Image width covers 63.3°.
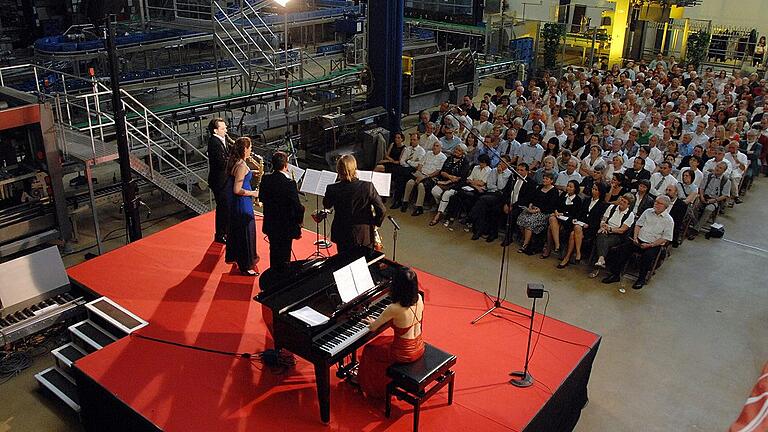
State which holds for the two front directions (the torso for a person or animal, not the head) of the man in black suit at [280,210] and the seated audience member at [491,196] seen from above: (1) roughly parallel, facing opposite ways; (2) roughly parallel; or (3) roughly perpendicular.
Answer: roughly parallel, facing opposite ways

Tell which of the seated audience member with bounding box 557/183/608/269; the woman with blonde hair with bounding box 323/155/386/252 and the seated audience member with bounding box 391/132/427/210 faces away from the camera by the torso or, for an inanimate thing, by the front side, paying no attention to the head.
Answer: the woman with blonde hair

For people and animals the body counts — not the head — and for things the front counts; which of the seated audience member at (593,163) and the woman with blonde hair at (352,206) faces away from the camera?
the woman with blonde hair

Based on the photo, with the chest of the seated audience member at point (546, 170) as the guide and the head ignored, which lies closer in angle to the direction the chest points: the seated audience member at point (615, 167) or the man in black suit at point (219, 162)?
the man in black suit

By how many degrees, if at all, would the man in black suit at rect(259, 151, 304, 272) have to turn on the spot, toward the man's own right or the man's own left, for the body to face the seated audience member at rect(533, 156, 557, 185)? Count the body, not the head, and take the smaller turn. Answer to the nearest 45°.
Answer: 0° — they already face them

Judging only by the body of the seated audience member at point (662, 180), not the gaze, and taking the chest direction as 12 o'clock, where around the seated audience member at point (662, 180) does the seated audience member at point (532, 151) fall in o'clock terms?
the seated audience member at point (532, 151) is roughly at 2 o'clock from the seated audience member at point (662, 180).

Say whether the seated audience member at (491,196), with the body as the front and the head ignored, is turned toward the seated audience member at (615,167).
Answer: no

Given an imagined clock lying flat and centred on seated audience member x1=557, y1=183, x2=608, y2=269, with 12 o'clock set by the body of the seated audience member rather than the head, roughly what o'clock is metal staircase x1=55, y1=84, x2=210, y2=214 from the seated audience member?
The metal staircase is roughly at 1 o'clock from the seated audience member.

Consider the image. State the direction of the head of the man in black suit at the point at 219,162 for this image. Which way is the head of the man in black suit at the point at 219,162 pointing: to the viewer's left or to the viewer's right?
to the viewer's right

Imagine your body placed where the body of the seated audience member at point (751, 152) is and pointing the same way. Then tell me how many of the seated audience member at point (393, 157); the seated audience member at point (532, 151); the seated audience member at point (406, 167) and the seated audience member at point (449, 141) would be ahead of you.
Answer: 4

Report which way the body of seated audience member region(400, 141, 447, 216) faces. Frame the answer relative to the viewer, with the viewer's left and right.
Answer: facing the viewer and to the left of the viewer

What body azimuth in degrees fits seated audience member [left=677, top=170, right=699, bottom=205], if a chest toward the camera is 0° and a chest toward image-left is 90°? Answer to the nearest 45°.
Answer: approximately 45°

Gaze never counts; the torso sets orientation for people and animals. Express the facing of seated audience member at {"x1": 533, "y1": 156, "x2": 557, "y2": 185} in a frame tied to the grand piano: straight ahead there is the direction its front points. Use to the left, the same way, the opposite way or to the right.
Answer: to the right

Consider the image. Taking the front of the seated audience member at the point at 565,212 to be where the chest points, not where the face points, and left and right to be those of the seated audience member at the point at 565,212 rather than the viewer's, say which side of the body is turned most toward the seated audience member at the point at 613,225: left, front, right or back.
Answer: left

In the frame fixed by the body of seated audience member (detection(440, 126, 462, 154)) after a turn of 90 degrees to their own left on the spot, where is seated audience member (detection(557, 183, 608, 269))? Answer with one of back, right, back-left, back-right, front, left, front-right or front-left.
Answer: front

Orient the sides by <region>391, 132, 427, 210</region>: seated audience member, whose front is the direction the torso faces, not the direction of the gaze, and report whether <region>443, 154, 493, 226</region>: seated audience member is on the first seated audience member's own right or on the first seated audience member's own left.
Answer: on the first seated audience member's own left

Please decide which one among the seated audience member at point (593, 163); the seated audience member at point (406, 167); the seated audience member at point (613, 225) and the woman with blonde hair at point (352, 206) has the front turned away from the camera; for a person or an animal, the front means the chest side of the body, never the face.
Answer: the woman with blonde hair

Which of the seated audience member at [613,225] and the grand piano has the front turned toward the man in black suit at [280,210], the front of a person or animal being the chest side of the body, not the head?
the seated audience member

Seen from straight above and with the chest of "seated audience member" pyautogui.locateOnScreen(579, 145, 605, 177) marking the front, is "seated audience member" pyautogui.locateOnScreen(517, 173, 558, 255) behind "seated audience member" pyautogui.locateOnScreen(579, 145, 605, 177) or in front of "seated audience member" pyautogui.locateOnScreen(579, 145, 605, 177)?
in front

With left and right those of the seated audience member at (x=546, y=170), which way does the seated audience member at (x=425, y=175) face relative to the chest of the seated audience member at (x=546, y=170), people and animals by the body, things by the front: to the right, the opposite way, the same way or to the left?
the same way
